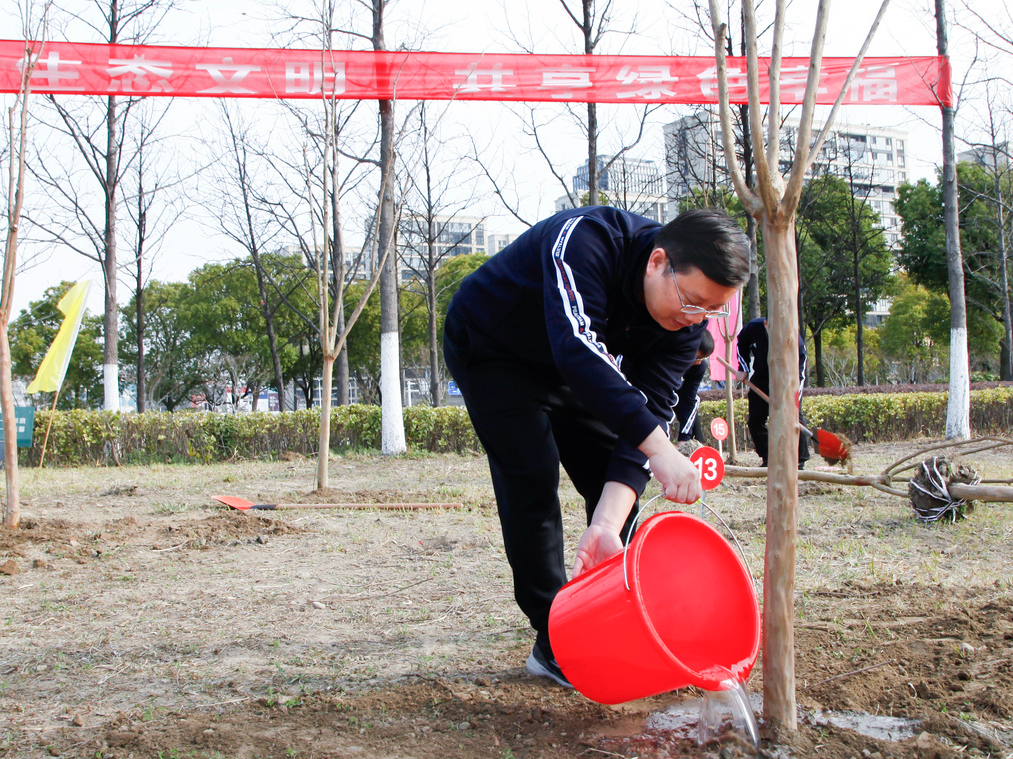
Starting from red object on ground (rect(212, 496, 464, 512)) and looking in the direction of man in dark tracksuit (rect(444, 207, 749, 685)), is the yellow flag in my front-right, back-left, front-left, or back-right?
back-right

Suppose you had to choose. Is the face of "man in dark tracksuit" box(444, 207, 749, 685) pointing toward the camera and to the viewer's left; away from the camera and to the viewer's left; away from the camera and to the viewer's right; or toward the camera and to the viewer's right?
toward the camera and to the viewer's right

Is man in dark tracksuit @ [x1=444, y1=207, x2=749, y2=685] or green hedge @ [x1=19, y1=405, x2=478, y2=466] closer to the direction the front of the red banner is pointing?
the man in dark tracksuit

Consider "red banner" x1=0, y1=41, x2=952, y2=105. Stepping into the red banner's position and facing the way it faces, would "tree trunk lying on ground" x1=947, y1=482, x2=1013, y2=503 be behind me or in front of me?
in front

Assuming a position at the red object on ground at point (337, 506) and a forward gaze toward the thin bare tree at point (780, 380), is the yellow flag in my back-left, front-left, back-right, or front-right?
back-right

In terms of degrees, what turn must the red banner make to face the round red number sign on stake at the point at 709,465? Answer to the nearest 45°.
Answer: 0° — it already faces it

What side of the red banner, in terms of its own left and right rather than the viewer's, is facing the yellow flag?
right

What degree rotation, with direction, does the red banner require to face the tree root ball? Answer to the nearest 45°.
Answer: approximately 45° to its left

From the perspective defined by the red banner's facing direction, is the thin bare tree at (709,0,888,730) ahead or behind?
ahead

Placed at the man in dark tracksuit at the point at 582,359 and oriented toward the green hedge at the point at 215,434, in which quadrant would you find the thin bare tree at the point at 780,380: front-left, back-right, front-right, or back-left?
back-right

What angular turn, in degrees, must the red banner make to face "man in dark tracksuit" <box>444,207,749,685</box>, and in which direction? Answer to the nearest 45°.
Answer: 0° — it already faces them

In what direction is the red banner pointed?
toward the camera

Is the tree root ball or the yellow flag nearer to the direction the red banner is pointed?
the tree root ball
